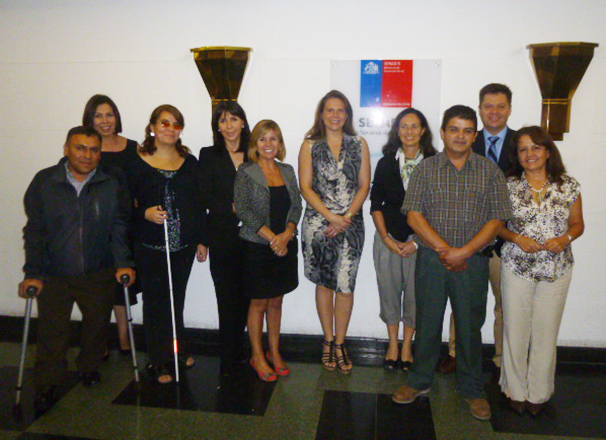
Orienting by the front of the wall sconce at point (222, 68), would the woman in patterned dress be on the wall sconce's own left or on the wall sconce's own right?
on the wall sconce's own left

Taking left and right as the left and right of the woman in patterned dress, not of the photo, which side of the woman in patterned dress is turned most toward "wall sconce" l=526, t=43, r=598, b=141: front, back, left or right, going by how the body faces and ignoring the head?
left

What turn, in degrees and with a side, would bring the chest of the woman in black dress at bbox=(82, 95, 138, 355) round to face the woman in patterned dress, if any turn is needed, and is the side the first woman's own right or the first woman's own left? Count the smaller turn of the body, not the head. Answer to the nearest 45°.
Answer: approximately 45° to the first woman's own left

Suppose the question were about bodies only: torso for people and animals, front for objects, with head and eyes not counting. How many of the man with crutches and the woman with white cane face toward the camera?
2

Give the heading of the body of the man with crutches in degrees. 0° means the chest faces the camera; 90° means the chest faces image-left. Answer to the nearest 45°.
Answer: approximately 0°

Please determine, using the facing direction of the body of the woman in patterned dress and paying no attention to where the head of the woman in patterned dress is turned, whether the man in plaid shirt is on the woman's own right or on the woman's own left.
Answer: on the woman's own left

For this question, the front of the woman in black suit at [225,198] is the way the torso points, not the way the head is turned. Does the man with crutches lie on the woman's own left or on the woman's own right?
on the woman's own right

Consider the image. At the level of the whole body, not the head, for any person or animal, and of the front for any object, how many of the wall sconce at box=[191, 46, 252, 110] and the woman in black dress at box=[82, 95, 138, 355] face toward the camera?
2

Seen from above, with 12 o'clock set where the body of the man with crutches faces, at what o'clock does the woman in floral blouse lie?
The woman in floral blouse is roughly at 10 o'clock from the man with crutches.

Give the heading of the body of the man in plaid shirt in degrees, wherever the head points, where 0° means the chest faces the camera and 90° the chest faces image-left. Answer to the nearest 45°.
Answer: approximately 0°

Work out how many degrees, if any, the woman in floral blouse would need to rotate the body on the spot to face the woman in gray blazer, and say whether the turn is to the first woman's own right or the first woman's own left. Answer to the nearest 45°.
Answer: approximately 90° to the first woman's own right
